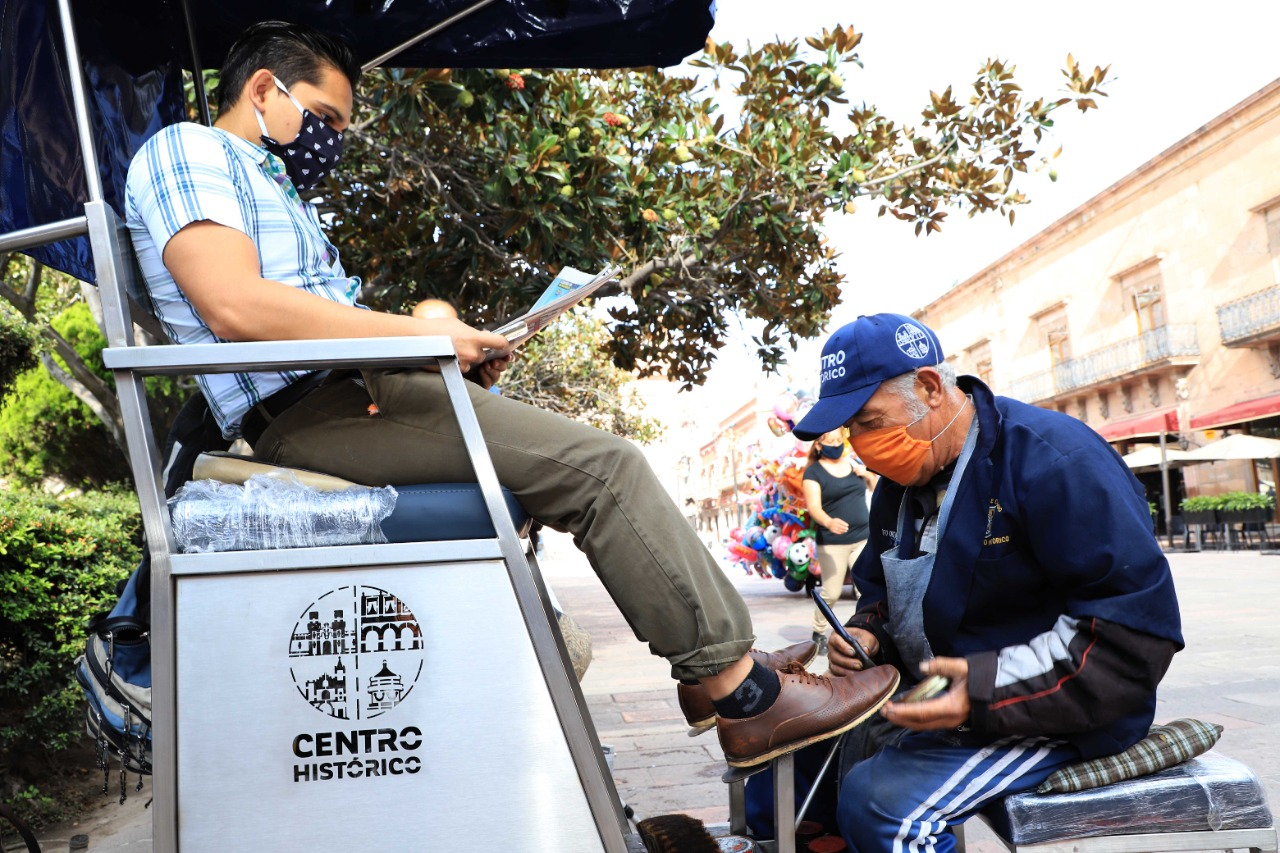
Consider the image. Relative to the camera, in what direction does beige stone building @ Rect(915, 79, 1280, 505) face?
facing the viewer and to the left of the viewer

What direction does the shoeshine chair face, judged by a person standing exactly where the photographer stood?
facing to the right of the viewer

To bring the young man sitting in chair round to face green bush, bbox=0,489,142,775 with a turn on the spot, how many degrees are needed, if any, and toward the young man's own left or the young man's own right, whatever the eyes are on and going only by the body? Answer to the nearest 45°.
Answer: approximately 135° to the young man's own left

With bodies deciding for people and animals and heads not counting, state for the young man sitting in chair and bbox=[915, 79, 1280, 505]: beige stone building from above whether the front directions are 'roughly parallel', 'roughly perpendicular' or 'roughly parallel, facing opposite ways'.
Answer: roughly parallel, facing opposite ways

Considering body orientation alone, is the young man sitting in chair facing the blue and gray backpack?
no

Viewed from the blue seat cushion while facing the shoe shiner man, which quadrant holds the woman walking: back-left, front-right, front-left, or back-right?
front-left

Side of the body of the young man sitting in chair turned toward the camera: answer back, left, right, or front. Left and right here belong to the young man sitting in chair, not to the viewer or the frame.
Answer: right

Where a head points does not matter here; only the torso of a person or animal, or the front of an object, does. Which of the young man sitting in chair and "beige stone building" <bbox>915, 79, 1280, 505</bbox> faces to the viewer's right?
the young man sitting in chair

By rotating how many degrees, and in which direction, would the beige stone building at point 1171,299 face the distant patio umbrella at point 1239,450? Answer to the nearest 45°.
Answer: approximately 45° to its left

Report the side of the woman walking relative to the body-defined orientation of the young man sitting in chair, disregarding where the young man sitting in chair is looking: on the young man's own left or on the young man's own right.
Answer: on the young man's own left

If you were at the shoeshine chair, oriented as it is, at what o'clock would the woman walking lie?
The woman walking is roughly at 10 o'clock from the shoeshine chair.

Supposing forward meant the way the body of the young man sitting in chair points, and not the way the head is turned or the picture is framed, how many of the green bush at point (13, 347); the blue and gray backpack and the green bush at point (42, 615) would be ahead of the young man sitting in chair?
0

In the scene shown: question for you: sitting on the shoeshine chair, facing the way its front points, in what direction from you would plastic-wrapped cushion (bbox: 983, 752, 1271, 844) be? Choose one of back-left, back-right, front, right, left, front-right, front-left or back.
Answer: front

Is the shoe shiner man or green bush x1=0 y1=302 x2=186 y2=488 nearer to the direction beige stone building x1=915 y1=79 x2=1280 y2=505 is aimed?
the green bush

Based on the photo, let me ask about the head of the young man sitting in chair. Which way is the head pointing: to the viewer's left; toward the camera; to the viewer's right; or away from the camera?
to the viewer's right

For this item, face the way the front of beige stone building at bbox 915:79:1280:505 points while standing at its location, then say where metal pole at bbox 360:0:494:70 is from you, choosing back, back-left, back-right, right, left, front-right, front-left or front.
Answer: front-left

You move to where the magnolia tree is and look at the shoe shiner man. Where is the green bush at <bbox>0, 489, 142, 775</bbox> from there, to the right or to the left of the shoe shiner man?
right

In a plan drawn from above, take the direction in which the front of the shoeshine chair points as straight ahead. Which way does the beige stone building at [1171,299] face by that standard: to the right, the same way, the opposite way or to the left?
the opposite way

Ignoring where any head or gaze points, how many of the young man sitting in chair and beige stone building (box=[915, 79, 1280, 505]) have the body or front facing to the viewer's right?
1
